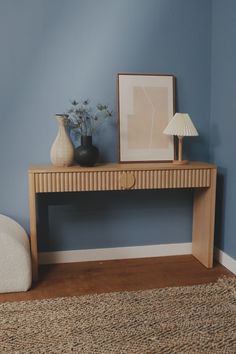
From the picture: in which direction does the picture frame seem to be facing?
toward the camera

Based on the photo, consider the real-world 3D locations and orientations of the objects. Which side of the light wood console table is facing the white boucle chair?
right

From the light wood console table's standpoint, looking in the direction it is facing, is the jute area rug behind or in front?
in front

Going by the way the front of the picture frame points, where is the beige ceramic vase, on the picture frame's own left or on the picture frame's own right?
on the picture frame's own right

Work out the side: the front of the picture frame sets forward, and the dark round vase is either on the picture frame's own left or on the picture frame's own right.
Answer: on the picture frame's own right

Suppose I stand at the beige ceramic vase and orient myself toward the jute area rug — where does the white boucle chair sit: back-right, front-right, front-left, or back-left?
front-right

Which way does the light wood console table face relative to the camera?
toward the camera
